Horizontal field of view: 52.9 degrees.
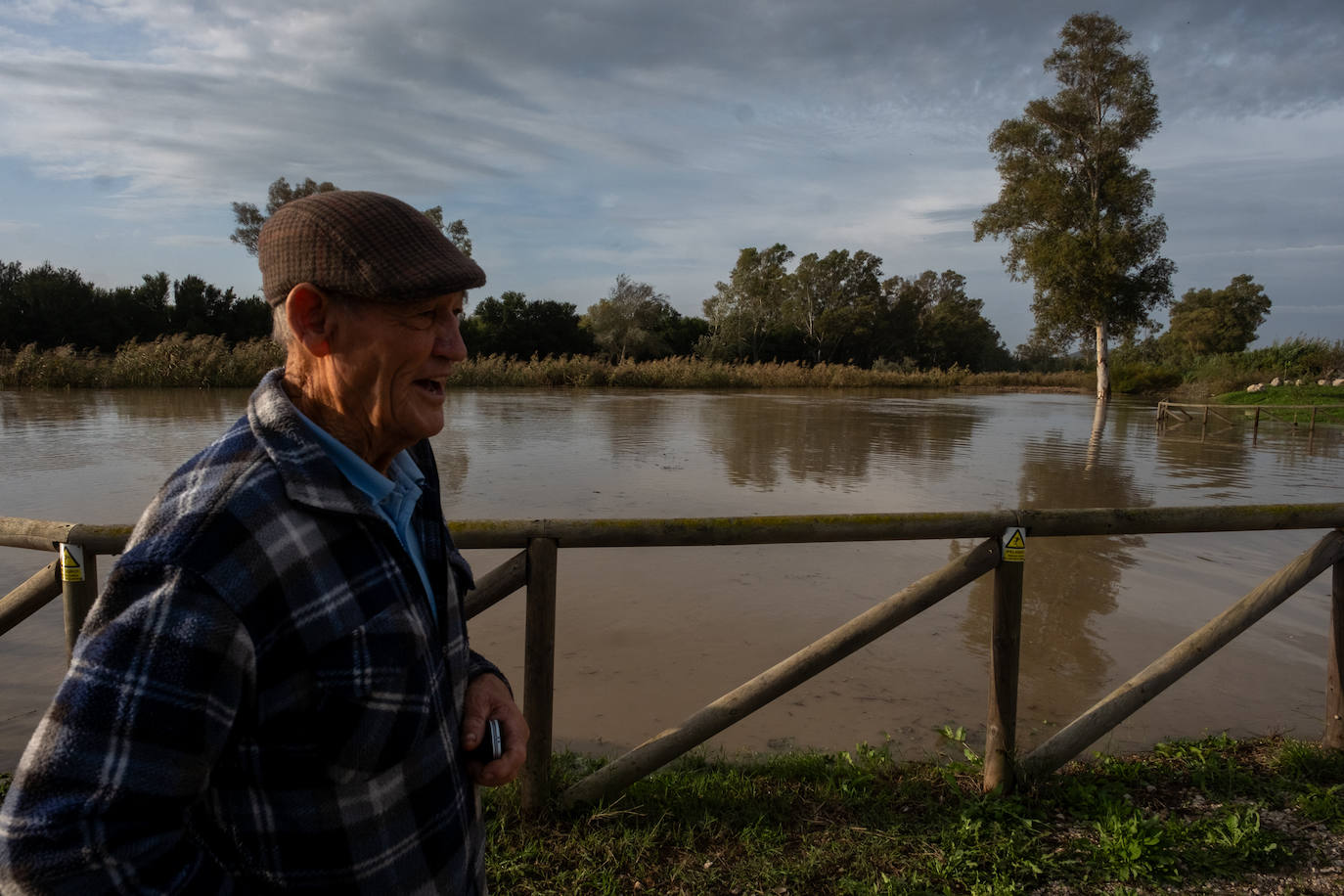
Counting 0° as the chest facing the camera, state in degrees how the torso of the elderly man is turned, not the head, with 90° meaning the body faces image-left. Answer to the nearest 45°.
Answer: approximately 315°

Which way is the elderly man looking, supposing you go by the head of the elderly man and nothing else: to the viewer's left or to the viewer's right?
to the viewer's right

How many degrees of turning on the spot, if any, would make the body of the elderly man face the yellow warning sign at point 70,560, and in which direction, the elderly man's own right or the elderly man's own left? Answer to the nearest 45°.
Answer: approximately 135° to the elderly man's own left

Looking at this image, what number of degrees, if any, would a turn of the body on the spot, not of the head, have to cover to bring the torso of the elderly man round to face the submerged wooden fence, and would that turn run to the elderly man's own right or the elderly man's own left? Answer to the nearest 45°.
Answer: approximately 90° to the elderly man's own left
